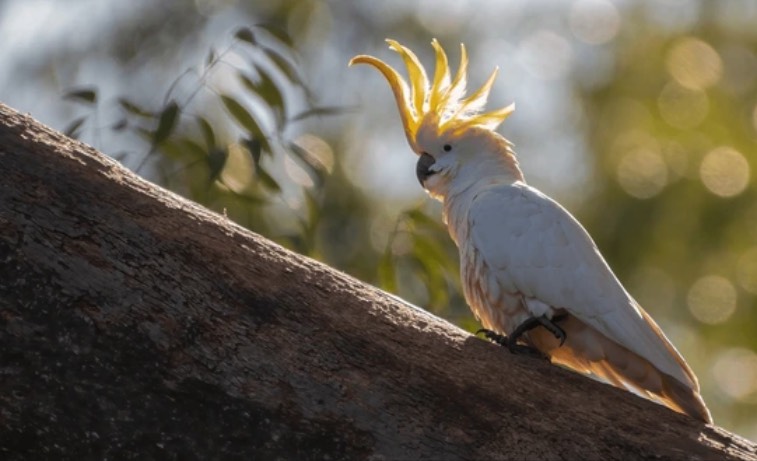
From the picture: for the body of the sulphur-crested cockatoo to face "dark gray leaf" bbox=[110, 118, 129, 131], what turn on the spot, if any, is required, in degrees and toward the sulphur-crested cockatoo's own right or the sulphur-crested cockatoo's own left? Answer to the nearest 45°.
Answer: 0° — it already faces it

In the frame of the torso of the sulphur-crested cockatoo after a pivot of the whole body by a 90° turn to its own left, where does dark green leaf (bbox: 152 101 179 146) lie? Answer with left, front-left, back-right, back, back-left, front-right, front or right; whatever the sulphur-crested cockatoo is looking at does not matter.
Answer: right

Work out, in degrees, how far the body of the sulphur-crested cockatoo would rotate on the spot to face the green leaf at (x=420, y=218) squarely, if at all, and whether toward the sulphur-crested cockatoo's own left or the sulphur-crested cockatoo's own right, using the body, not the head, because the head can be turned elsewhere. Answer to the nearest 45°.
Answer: approximately 45° to the sulphur-crested cockatoo's own right

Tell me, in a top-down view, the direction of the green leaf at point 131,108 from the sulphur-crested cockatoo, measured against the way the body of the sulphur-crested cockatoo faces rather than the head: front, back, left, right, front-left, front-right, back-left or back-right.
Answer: front

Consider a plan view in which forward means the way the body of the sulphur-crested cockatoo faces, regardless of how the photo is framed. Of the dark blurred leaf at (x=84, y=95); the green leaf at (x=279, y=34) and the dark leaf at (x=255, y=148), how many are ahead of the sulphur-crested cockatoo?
3

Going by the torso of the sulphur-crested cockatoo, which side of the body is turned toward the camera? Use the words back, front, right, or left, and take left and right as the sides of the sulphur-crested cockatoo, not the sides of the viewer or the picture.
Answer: left

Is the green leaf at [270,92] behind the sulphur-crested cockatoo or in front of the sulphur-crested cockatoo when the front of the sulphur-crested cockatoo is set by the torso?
in front

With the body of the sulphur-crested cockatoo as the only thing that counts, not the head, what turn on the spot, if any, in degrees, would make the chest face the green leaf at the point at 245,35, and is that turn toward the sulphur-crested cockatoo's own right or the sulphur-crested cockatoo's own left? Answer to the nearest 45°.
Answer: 0° — it already faces it

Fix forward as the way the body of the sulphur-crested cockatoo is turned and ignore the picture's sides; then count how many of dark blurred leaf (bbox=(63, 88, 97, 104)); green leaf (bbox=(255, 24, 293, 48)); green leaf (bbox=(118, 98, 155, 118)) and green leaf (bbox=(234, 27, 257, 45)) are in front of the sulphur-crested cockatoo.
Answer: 4
